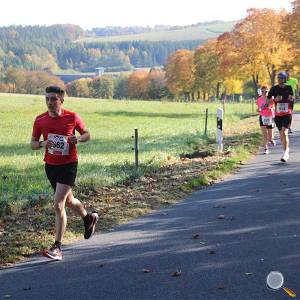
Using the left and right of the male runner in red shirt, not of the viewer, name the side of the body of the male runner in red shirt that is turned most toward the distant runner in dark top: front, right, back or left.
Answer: back

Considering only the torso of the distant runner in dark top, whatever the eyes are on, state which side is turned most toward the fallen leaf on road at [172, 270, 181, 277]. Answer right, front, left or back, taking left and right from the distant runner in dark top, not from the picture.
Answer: front

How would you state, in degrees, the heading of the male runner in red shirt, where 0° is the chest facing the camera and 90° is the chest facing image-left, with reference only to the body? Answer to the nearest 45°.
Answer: approximately 45°

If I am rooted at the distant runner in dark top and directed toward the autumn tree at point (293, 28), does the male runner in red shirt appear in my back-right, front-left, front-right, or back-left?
back-left

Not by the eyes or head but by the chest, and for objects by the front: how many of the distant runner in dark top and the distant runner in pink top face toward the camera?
2

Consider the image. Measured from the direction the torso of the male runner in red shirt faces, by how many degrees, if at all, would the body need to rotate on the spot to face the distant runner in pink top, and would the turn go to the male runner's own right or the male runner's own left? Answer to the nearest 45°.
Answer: approximately 180°

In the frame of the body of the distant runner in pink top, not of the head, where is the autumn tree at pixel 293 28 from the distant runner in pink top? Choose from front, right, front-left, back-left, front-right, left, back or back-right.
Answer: back

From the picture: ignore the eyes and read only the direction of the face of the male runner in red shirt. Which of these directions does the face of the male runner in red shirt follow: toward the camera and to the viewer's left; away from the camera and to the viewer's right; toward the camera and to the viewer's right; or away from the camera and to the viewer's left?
toward the camera and to the viewer's left

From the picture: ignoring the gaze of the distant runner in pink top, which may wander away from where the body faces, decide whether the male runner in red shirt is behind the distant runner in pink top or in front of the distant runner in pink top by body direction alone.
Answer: in front

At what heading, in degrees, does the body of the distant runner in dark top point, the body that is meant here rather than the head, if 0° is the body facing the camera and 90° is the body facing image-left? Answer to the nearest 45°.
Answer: approximately 0°
